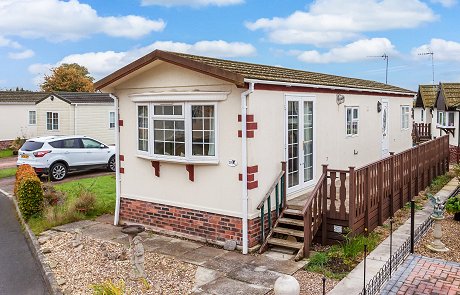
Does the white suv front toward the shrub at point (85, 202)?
no

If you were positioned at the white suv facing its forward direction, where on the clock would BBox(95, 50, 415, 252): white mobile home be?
The white mobile home is roughly at 4 o'clock from the white suv.

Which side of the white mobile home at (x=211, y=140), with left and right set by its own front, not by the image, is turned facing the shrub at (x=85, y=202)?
right

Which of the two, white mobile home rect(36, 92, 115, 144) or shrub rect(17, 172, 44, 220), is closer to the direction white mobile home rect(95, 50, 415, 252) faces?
the shrub

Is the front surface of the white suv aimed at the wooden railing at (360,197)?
no

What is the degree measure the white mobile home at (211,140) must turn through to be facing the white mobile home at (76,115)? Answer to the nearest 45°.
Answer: approximately 90° to its right

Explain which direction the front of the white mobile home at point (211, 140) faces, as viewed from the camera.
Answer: facing the viewer and to the left of the viewer

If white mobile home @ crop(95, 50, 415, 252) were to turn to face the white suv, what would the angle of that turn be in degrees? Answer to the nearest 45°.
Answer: approximately 90° to its right

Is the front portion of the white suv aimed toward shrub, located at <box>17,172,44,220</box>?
no

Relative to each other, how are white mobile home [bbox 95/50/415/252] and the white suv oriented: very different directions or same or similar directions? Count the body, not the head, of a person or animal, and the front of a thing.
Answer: very different directions

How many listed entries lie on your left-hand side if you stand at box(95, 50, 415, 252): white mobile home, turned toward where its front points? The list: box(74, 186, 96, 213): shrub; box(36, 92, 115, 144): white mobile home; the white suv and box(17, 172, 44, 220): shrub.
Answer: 0
